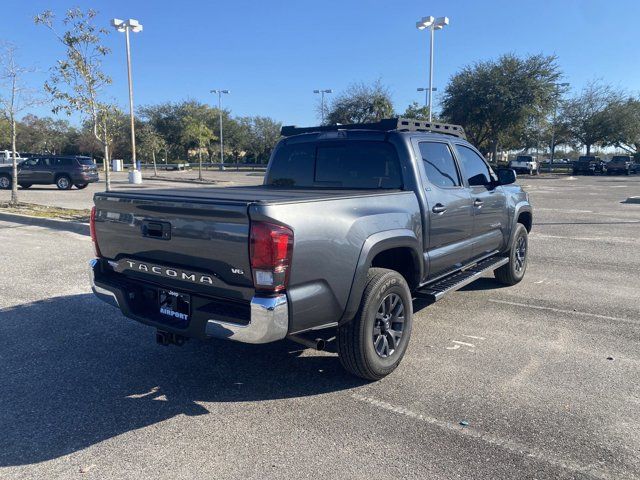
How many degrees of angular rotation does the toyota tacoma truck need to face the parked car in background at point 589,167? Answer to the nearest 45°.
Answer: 0° — it already faces it

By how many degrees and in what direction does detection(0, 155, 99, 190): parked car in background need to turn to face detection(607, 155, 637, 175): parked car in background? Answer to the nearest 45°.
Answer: approximately 135° to its right

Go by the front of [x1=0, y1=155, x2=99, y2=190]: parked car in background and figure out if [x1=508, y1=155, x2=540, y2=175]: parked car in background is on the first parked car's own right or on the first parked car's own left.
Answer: on the first parked car's own right

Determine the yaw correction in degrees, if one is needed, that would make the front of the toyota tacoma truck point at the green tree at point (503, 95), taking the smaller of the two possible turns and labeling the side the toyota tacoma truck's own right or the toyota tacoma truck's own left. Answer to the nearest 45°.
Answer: approximately 45° to the toyota tacoma truck's own left

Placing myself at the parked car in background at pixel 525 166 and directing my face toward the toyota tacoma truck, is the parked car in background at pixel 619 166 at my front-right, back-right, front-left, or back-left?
back-left

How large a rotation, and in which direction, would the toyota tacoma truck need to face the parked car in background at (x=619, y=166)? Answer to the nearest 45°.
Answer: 0° — it already faces it

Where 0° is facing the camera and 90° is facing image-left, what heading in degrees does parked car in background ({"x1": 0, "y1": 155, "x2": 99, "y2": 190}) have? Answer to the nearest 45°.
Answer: approximately 135°

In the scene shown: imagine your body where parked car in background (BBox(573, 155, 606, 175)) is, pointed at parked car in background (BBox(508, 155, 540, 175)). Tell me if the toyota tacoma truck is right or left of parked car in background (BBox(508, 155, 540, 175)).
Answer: left

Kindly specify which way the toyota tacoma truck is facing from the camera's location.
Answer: facing away from the viewer and to the right of the viewer
